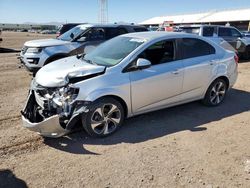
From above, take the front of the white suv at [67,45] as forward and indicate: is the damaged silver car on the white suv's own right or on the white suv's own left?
on the white suv's own left

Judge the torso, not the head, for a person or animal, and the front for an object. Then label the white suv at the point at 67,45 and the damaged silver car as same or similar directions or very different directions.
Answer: same or similar directions

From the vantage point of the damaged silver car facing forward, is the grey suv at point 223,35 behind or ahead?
behind

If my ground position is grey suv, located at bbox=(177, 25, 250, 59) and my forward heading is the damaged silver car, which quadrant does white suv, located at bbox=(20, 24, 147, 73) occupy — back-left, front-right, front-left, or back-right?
front-right

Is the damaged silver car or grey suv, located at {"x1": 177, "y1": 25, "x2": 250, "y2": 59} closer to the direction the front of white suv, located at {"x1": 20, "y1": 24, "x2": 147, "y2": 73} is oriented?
the damaged silver car

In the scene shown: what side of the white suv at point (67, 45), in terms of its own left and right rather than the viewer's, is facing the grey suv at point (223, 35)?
back

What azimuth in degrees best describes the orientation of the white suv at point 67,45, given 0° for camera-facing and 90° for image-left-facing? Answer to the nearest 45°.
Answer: approximately 45°

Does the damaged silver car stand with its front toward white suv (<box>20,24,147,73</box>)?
no

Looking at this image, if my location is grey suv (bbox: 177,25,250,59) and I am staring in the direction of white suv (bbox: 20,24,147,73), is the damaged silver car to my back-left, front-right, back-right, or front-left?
front-left

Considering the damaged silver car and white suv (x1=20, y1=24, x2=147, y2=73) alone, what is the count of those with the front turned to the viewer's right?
0

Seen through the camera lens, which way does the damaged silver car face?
facing the viewer and to the left of the viewer
